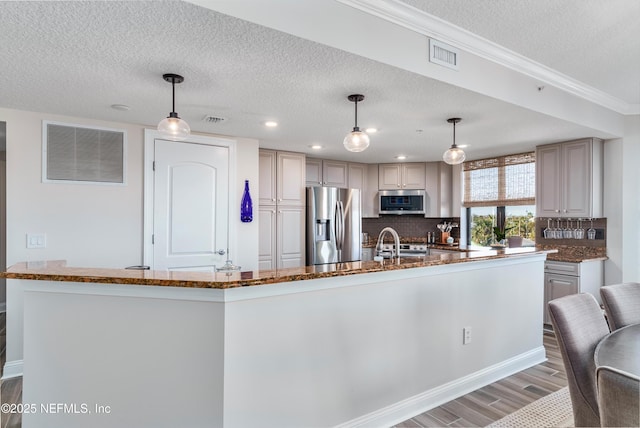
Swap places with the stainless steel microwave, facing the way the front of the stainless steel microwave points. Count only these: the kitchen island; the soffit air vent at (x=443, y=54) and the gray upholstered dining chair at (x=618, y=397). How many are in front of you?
3

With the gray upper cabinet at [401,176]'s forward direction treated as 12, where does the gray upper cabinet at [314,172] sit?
the gray upper cabinet at [314,172] is roughly at 2 o'clock from the gray upper cabinet at [401,176].

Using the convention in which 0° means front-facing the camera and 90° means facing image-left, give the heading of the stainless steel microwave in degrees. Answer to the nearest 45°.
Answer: approximately 0°

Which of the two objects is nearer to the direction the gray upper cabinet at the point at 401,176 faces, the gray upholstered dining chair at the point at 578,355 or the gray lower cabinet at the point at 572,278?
the gray upholstered dining chair

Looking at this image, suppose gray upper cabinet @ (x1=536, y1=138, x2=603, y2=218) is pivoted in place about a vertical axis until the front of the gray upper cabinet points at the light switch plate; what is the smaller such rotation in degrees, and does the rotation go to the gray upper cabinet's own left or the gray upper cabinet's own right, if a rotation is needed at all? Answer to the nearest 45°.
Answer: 0° — it already faces it

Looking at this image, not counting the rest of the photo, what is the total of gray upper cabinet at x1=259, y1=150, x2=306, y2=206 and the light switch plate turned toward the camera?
2

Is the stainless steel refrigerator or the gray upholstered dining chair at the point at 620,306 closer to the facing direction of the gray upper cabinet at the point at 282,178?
the gray upholstered dining chair

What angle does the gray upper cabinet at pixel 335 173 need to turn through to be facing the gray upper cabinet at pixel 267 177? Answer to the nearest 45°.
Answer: approximately 90° to its right

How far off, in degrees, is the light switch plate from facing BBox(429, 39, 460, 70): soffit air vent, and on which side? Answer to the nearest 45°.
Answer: approximately 45° to its left

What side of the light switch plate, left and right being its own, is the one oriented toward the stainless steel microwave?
left

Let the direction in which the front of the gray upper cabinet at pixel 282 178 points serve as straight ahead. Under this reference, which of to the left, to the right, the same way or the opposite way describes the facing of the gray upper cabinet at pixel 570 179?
to the right

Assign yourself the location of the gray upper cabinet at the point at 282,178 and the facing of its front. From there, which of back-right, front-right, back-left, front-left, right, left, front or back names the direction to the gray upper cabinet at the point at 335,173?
back-left
